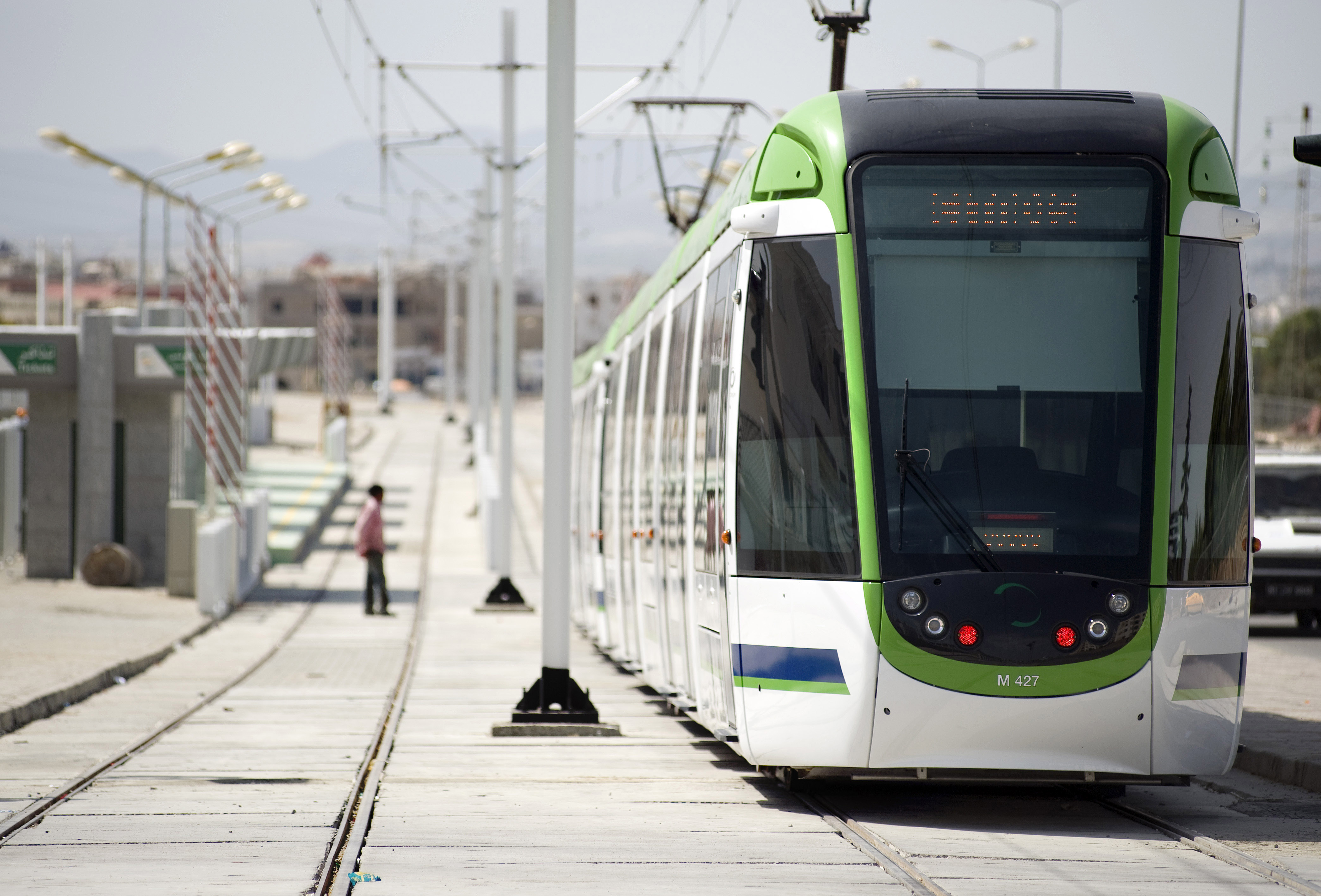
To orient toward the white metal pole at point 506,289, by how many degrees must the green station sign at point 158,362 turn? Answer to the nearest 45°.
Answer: approximately 90° to its left

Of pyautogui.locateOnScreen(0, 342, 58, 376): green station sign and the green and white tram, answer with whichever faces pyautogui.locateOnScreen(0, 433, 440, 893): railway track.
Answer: the green station sign

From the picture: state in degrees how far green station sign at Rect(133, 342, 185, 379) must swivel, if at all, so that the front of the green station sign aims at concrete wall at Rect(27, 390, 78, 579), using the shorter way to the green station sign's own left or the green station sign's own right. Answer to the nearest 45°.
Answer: approximately 135° to the green station sign's own right

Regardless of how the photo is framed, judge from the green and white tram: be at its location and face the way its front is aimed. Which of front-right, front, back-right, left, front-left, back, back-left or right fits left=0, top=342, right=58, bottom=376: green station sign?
back-right

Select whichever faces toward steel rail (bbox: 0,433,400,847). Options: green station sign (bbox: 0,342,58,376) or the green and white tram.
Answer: the green station sign

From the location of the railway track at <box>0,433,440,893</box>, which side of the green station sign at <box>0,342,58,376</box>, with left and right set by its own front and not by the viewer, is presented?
front

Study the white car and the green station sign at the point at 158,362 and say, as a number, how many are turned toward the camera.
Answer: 2

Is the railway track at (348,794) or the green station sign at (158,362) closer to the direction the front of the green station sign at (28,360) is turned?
the railway track

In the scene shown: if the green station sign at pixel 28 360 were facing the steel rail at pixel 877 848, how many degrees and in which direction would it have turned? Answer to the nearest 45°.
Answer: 0° — it already faces it

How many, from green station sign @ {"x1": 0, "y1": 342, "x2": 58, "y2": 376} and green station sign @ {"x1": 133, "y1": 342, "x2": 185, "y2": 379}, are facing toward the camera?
2

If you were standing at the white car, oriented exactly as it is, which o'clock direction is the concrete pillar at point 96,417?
The concrete pillar is roughly at 3 o'clock from the white car.
